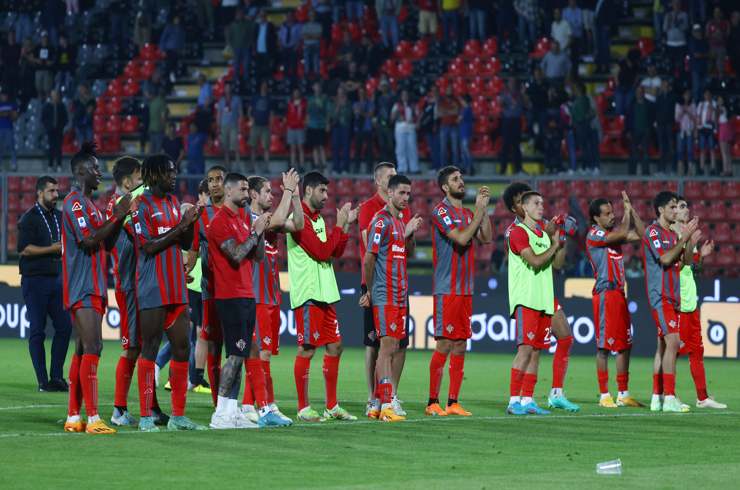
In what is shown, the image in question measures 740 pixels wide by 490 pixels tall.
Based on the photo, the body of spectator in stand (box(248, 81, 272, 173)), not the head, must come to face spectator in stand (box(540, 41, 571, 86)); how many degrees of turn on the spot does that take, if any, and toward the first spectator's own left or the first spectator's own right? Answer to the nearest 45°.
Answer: approximately 90° to the first spectator's own left

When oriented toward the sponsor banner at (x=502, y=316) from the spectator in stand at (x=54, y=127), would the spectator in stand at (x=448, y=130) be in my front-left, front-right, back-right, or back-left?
front-left

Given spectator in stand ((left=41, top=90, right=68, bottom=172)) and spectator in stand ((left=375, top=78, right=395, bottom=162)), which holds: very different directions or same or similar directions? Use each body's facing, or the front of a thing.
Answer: same or similar directions

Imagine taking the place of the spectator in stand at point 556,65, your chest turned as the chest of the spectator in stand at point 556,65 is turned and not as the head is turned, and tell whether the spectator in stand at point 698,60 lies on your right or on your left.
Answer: on your left

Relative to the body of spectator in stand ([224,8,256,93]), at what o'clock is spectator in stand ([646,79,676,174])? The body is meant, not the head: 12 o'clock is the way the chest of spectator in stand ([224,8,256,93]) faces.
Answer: spectator in stand ([646,79,676,174]) is roughly at 10 o'clock from spectator in stand ([224,8,256,93]).

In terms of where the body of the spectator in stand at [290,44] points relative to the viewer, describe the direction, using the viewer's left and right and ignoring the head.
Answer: facing the viewer

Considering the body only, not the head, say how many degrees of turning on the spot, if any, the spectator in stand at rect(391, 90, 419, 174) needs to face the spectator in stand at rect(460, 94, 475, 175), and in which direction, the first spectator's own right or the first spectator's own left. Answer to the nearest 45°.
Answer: approximately 90° to the first spectator's own left

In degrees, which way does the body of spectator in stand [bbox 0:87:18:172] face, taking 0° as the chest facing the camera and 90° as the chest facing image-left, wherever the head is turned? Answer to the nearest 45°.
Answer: approximately 0°

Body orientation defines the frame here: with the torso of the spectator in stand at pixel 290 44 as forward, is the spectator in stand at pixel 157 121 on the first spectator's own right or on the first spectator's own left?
on the first spectator's own right

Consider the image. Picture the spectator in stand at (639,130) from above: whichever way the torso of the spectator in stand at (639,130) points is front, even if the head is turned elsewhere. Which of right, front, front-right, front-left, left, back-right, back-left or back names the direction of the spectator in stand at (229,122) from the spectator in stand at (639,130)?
right

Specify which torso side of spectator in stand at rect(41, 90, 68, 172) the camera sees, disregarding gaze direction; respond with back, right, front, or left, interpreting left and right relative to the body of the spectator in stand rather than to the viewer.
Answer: front

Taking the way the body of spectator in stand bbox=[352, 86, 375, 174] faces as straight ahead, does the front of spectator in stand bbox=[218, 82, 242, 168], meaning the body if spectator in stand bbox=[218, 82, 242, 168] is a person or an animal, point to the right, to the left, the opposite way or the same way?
the same way

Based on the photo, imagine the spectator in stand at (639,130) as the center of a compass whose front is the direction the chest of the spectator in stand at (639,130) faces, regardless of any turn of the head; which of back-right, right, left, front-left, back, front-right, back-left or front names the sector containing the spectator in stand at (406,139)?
right

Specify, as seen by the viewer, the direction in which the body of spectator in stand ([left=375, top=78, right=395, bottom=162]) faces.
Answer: toward the camera

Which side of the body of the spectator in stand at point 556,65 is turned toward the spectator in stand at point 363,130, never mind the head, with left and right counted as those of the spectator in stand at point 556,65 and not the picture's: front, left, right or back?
right

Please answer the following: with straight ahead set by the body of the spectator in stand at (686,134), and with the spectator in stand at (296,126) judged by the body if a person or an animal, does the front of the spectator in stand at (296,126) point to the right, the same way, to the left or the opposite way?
the same way
